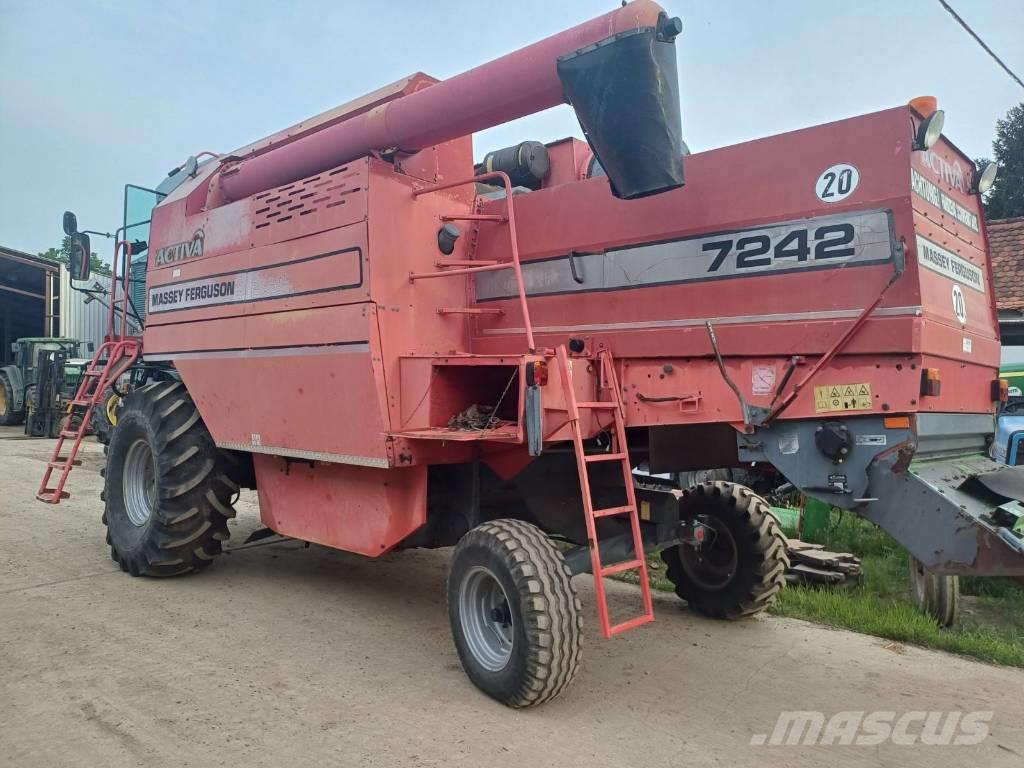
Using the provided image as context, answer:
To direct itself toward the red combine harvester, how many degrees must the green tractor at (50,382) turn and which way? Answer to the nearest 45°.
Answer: approximately 45° to its right

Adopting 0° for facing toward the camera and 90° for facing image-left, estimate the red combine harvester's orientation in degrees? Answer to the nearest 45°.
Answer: approximately 135°

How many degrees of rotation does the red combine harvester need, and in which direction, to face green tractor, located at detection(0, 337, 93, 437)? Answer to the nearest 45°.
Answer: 0° — it already faces it

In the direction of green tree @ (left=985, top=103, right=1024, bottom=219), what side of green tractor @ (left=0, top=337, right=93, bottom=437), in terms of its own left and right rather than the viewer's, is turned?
front

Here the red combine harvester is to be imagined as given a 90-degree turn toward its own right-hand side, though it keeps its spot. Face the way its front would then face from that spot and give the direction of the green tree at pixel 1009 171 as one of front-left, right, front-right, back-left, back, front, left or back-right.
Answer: front

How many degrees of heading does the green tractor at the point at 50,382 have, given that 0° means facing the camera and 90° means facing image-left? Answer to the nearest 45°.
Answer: approximately 315°
